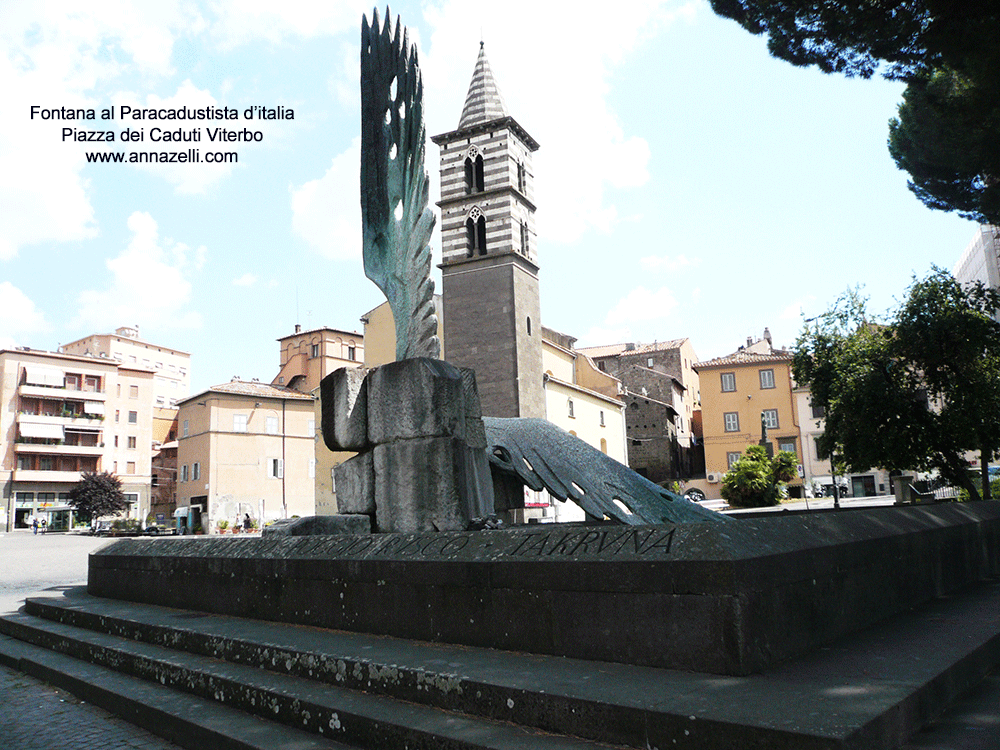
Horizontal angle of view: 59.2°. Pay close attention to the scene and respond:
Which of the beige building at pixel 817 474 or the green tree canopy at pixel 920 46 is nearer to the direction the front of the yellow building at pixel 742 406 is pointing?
the green tree canopy

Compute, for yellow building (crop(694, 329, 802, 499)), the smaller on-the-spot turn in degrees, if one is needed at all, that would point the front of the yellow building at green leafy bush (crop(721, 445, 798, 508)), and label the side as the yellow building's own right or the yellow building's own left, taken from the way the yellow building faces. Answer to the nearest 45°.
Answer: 0° — it already faces it

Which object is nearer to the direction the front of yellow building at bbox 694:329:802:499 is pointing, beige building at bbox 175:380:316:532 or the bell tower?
the bell tower

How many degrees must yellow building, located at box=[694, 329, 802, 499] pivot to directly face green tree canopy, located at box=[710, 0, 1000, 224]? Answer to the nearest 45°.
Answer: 0° — it already faces it

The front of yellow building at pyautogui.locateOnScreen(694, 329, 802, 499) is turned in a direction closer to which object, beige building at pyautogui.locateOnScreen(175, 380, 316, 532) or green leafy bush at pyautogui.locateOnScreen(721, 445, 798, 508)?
the green leafy bush

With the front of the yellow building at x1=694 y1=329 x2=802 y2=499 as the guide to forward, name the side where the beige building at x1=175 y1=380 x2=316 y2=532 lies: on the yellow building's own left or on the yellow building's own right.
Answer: on the yellow building's own right

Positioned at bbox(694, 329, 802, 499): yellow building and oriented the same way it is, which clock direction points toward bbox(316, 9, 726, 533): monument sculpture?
The monument sculpture is roughly at 12 o'clock from the yellow building.

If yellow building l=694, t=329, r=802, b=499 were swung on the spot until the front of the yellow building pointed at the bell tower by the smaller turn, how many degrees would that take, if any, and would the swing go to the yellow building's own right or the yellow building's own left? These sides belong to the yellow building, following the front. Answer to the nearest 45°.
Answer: approximately 45° to the yellow building's own right
